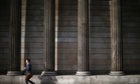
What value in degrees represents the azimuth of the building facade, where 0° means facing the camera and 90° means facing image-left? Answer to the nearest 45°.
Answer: approximately 0°
